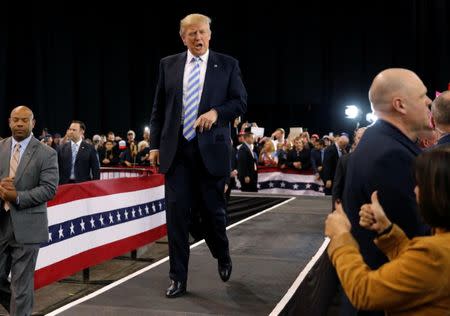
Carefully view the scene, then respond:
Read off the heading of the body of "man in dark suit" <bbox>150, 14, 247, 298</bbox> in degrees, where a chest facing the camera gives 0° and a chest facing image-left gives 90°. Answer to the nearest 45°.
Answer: approximately 0°

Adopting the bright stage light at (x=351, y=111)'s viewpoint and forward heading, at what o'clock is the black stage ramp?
The black stage ramp is roughly at 12 o'clock from the bright stage light.

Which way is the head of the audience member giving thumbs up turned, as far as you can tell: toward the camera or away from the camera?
away from the camera

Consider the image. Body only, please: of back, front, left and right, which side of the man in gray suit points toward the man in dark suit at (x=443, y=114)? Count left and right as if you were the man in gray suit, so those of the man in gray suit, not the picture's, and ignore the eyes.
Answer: left

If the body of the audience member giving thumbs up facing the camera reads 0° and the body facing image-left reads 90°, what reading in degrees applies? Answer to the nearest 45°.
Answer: approximately 135°
